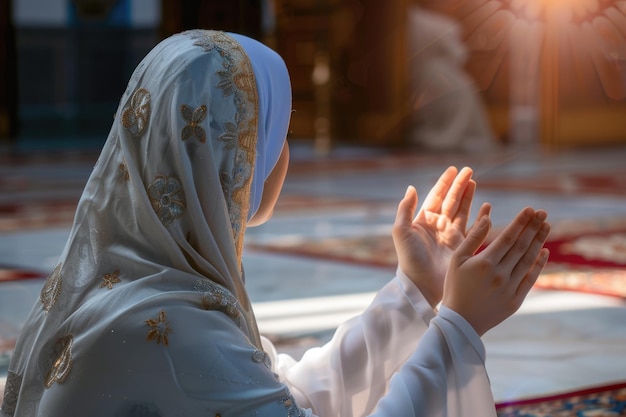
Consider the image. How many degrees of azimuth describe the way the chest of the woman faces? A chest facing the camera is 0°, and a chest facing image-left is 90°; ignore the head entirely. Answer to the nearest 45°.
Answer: approximately 225°

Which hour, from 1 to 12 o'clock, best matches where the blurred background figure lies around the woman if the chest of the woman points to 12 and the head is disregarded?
The blurred background figure is roughly at 11 o'clock from the woman.

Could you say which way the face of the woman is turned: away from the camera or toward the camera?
away from the camera

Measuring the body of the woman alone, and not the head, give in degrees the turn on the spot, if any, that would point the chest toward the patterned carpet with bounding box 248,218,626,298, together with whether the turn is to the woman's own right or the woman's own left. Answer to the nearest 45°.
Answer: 0° — they already face it
